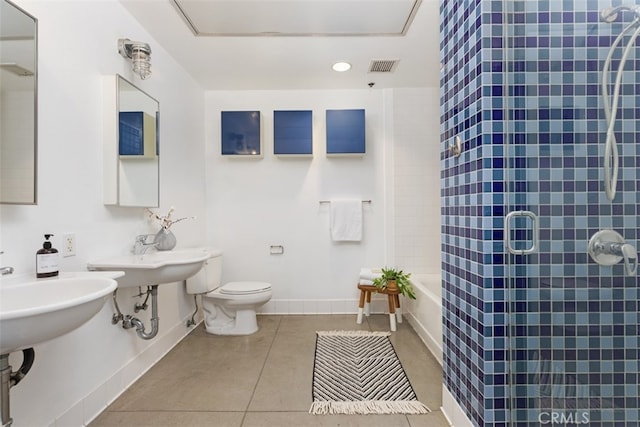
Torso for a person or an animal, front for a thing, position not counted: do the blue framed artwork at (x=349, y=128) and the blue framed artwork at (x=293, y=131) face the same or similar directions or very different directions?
same or similar directions

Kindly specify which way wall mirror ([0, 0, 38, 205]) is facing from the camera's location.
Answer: facing the viewer and to the right of the viewer

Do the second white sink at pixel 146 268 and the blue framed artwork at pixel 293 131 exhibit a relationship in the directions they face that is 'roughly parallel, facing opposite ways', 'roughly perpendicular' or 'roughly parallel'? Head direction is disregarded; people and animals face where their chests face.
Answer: roughly perpendicular

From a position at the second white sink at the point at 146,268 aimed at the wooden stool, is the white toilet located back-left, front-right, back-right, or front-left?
front-left

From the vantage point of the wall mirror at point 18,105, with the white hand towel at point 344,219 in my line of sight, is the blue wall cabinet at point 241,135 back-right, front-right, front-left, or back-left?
front-left

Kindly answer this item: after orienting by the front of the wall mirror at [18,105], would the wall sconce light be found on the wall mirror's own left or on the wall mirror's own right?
on the wall mirror's own left

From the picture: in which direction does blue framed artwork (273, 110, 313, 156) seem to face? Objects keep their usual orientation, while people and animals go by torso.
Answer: toward the camera

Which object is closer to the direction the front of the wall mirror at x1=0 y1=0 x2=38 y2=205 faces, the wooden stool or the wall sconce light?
the wooden stool

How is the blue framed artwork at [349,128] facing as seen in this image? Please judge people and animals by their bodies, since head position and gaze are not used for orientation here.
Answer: toward the camera

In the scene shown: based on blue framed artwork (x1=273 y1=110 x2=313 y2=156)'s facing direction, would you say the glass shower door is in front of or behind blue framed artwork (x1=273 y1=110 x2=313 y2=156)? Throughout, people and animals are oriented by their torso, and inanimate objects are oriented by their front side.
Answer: in front
